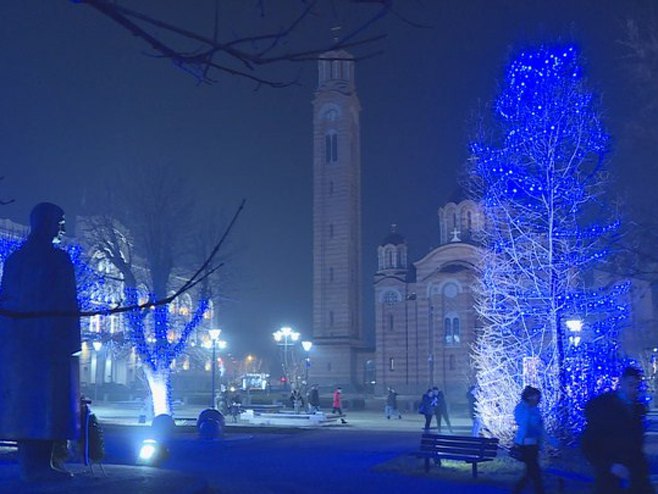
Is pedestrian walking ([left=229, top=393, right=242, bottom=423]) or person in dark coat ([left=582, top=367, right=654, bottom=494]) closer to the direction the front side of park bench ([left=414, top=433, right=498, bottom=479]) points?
the person in dark coat

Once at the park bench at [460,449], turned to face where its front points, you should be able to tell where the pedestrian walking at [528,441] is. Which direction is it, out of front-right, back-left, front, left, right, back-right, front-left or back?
front-left

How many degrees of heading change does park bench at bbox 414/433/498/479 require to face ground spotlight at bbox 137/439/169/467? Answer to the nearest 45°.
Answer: approximately 45° to its right

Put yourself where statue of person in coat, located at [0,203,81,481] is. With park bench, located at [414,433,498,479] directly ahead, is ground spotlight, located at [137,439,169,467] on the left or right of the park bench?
left

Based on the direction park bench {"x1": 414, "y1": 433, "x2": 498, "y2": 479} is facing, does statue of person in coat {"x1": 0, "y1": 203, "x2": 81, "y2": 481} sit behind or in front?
in front

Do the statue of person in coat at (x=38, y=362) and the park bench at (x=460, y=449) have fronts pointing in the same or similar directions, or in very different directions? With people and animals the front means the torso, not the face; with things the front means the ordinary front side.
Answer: very different directions

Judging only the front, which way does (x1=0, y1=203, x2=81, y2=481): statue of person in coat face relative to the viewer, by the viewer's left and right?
facing away from the viewer and to the right of the viewer

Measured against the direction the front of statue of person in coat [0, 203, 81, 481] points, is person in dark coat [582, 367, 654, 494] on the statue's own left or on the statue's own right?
on the statue's own right

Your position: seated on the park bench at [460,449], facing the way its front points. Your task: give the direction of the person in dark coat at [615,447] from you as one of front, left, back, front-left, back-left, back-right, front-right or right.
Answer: front-left

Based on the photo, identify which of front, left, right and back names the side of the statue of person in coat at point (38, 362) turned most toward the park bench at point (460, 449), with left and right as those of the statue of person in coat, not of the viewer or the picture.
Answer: front

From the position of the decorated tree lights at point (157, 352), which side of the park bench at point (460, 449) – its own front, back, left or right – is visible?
right

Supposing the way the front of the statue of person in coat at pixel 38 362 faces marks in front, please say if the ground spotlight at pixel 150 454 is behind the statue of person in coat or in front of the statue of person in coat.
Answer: in front
